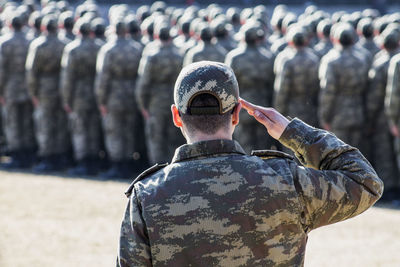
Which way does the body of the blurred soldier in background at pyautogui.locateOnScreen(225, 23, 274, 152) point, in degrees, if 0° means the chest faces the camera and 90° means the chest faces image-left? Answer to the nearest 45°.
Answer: approximately 180°

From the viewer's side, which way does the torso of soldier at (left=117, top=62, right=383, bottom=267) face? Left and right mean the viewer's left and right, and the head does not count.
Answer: facing away from the viewer

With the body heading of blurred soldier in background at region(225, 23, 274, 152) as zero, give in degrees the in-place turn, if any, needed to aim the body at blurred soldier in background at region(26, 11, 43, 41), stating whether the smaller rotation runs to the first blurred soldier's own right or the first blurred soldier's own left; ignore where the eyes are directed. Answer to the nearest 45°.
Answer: approximately 45° to the first blurred soldier's own left

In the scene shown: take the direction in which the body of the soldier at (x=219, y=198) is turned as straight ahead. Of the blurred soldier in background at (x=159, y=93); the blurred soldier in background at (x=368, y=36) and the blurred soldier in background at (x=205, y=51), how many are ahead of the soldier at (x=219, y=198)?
3

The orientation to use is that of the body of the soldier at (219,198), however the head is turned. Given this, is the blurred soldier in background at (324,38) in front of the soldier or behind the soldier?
in front

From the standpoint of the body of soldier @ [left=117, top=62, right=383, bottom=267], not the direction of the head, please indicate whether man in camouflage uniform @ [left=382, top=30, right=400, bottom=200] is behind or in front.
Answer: in front

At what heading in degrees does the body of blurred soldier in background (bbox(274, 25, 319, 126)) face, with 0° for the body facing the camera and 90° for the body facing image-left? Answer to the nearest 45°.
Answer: approximately 180°

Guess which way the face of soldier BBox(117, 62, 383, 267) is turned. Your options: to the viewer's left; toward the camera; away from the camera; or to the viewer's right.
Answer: away from the camera

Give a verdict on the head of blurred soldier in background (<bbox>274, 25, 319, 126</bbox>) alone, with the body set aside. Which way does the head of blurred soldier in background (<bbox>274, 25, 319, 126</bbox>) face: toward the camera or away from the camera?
away from the camera

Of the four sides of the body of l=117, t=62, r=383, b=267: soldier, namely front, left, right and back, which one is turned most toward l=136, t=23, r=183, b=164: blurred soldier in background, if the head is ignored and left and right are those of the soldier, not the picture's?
front

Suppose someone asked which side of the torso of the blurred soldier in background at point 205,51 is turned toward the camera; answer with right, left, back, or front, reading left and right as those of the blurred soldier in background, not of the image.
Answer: back
